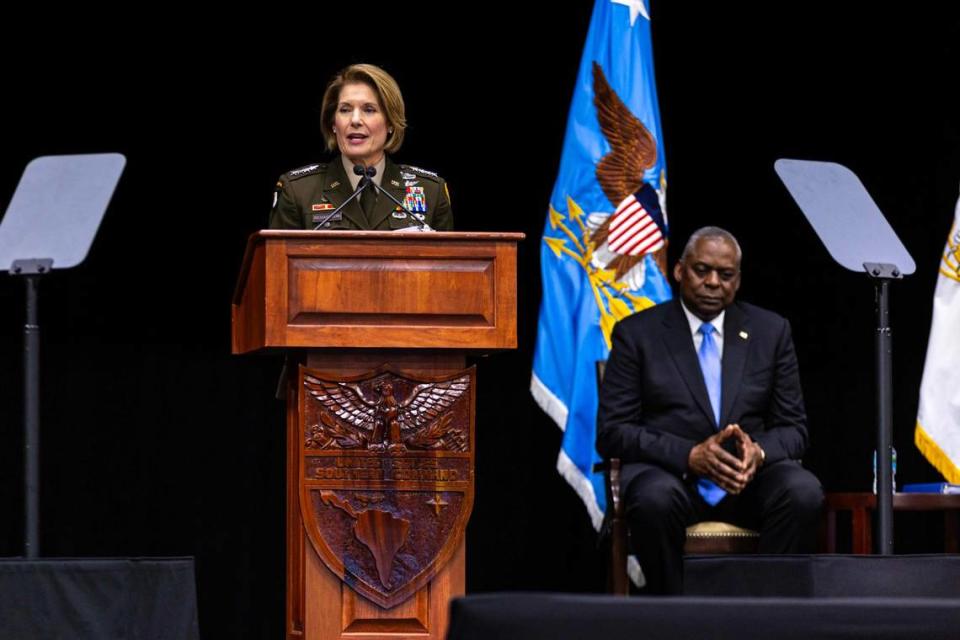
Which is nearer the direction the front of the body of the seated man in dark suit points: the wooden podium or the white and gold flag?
the wooden podium

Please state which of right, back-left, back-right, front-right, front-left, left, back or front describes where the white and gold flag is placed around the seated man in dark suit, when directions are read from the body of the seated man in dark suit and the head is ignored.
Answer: back-left

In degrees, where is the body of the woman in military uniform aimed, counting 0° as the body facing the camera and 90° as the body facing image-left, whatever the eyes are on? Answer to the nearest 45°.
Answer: approximately 0°

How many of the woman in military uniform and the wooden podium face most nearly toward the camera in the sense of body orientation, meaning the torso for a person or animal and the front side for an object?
2

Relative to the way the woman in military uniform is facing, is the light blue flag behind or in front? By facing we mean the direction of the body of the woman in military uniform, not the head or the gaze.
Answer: behind

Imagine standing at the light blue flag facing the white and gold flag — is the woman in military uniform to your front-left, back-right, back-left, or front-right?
back-right
